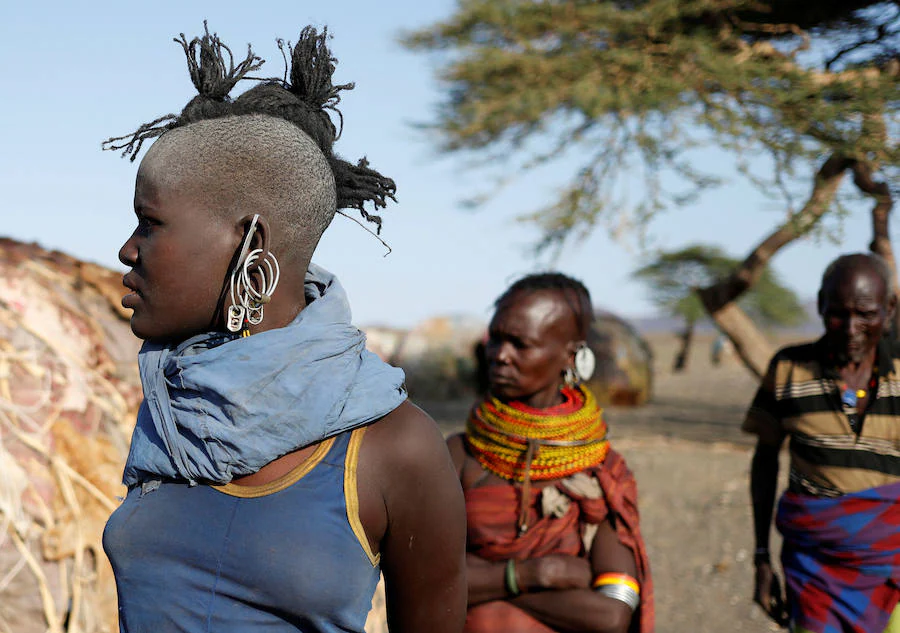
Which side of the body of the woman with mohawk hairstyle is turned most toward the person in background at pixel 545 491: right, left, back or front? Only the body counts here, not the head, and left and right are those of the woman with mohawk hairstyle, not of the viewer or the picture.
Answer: back

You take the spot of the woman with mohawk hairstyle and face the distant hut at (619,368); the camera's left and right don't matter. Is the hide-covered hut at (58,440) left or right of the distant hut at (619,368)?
left

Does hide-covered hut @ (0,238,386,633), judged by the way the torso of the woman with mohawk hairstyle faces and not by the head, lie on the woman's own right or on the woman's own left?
on the woman's own right

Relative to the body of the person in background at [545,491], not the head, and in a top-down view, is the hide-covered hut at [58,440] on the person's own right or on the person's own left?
on the person's own right

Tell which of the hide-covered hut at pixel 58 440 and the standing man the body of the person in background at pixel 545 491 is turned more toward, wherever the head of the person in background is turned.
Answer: the hide-covered hut

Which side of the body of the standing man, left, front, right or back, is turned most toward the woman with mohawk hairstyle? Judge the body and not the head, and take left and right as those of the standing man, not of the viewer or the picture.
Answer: front

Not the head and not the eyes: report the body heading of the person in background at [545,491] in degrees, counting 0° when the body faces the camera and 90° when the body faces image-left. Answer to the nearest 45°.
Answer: approximately 45°

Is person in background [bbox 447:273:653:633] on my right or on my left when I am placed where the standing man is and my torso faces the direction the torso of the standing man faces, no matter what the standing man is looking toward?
on my right

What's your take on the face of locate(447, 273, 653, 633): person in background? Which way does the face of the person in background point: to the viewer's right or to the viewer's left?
to the viewer's left

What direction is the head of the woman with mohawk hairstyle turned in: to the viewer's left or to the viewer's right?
to the viewer's left

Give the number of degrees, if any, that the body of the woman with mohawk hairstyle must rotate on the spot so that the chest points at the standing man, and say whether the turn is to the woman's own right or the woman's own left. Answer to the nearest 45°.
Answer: approximately 180°

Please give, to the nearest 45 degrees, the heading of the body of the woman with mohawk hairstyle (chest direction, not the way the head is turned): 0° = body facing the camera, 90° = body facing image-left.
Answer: approximately 45°

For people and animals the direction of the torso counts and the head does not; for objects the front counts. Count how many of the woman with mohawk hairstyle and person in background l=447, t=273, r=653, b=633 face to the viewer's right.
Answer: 0

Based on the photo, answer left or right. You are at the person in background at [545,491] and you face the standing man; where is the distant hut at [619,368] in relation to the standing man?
left

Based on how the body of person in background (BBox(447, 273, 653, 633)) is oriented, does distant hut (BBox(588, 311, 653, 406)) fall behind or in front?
behind
